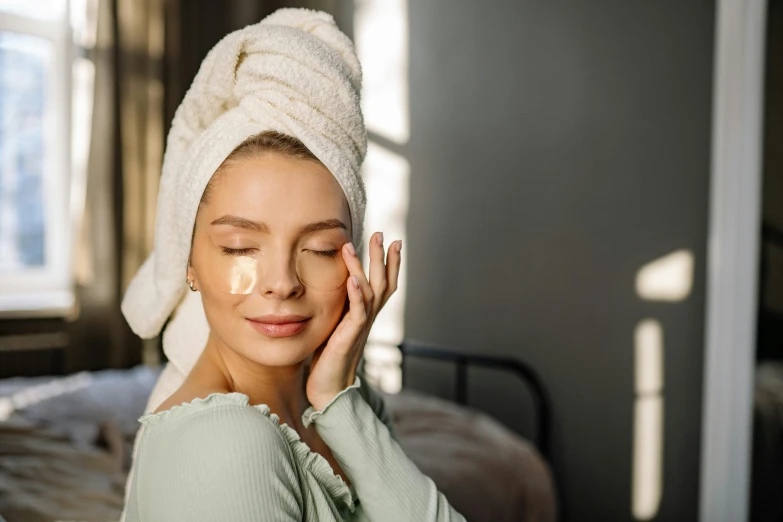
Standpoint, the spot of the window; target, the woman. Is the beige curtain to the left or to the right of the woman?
left

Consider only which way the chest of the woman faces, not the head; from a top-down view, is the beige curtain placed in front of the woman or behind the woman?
behind

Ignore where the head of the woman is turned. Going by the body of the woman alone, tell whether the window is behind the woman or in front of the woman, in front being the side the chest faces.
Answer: behind

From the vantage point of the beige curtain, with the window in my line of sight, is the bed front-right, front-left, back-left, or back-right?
back-left

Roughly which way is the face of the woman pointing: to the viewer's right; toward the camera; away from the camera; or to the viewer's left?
toward the camera
